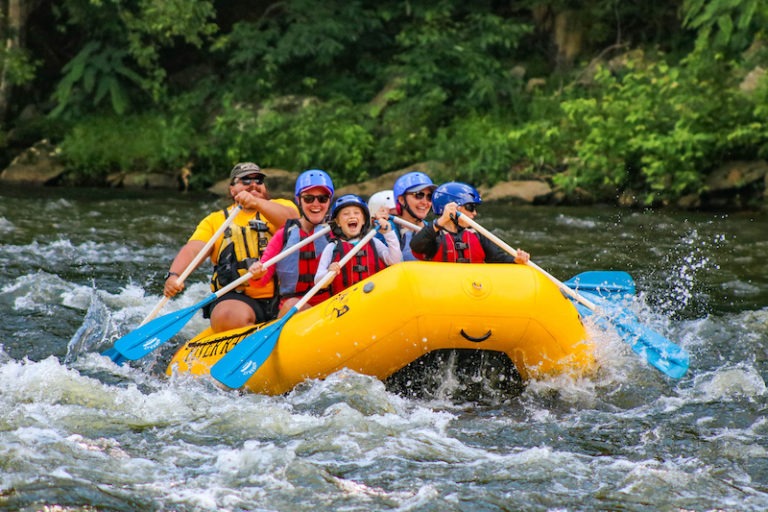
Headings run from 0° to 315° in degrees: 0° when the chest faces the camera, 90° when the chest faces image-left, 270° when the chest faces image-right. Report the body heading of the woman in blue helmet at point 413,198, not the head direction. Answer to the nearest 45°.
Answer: approximately 315°

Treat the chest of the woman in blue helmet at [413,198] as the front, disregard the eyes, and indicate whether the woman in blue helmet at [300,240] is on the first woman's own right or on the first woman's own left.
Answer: on the first woman's own right

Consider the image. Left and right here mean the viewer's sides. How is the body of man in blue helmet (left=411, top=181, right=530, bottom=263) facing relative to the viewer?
facing the viewer and to the right of the viewer

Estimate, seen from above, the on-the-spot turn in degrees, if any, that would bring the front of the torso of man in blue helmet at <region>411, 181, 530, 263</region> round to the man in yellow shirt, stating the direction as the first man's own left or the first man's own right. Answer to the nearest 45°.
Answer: approximately 135° to the first man's own right

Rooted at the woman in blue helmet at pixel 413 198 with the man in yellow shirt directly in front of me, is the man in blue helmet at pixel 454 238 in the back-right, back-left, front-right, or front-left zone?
back-left

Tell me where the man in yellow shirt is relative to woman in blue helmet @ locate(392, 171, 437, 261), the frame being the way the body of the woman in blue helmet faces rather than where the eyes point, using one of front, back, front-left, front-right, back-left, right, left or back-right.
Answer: back-right

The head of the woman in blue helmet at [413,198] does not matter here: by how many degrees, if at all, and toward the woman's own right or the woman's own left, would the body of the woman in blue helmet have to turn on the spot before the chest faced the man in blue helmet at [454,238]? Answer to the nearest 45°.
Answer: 0° — they already face them

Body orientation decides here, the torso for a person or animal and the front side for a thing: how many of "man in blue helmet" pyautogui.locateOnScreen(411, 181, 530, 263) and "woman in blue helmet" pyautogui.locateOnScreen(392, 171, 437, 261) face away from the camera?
0

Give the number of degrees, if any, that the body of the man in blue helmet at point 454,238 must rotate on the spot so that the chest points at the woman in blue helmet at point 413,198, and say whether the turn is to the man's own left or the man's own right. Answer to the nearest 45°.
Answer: approximately 180°

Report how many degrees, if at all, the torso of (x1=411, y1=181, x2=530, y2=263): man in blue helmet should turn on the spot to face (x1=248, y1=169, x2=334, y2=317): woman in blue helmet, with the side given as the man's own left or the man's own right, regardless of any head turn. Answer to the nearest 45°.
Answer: approximately 135° to the man's own right
